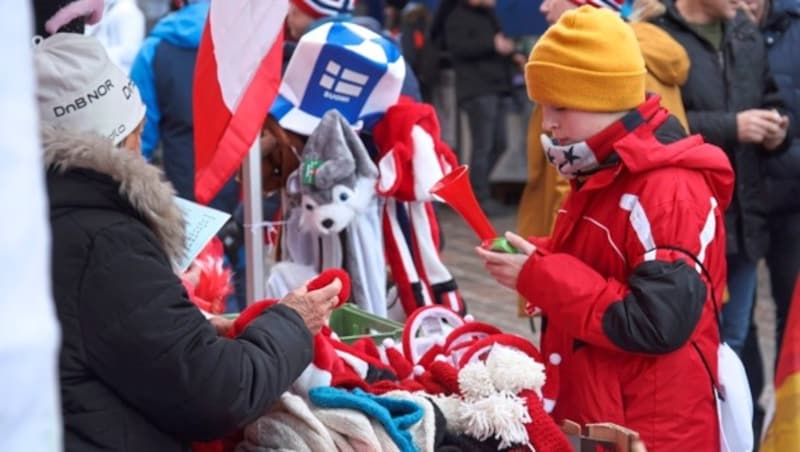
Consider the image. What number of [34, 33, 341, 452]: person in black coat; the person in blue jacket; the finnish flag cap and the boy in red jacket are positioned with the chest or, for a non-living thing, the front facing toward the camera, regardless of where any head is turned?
1

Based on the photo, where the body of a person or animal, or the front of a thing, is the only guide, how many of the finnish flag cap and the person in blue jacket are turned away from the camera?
1

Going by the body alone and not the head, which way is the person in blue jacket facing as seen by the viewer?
away from the camera

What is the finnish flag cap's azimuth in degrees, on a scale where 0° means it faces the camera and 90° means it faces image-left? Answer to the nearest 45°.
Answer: approximately 0°

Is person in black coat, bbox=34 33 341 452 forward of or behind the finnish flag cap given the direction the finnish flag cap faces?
forward

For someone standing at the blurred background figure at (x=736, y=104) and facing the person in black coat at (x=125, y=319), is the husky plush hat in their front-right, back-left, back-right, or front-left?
front-right

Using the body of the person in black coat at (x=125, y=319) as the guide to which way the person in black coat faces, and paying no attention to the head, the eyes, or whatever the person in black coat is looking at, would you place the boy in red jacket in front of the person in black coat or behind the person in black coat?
in front

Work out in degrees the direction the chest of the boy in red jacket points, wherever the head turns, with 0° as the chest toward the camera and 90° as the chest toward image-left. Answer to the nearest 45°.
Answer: approximately 90°

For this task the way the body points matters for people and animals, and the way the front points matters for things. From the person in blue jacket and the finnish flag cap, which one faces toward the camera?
the finnish flag cap

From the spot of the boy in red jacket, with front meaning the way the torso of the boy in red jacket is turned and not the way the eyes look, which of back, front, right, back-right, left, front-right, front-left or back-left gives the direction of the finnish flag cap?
front-right

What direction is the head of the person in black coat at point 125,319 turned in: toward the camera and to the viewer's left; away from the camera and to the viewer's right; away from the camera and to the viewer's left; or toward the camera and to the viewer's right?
away from the camera and to the viewer's right

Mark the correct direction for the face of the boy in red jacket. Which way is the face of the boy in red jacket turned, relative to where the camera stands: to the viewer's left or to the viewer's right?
to the viewer's left

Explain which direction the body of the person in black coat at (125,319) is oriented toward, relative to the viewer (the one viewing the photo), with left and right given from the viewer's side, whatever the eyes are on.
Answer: facing away from the viewer and to the right of the viewer

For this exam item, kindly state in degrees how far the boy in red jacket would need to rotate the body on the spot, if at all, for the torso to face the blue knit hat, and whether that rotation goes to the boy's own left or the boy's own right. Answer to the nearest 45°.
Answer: approximately 45° to the boy's own left
